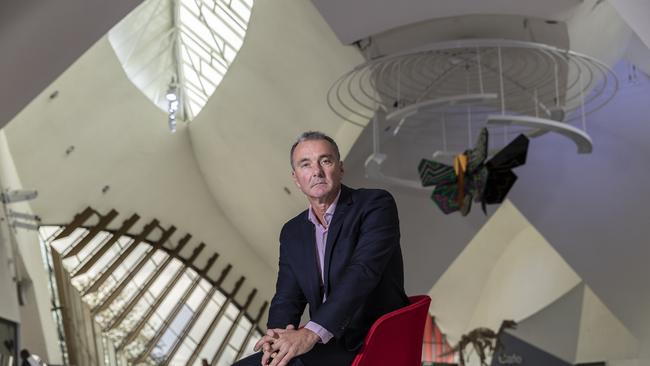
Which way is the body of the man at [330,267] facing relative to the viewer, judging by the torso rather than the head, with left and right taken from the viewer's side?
facing the viewer and to the left of the viewer

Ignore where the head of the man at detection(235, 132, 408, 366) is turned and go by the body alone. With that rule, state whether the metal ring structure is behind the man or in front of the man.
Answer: behind

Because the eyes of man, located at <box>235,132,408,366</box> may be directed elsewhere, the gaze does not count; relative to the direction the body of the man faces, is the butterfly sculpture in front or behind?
behind

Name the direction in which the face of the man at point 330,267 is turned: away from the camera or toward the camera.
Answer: toward the camera
